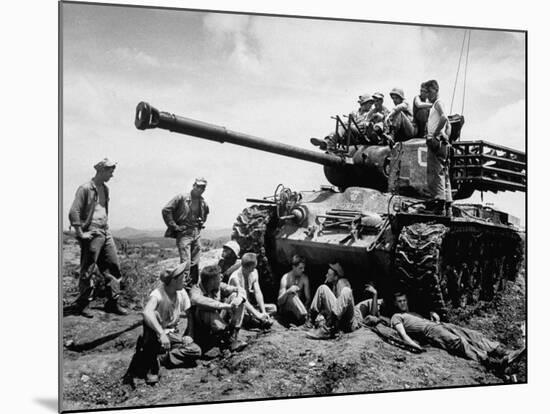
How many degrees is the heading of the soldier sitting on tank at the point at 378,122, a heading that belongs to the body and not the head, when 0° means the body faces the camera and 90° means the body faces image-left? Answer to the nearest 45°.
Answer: approximately 45°

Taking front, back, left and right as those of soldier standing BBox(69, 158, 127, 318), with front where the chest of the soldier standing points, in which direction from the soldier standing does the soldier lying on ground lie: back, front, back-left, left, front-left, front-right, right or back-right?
front-left

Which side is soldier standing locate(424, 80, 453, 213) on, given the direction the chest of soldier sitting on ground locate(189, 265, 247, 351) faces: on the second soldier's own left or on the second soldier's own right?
on the second soldier's own left

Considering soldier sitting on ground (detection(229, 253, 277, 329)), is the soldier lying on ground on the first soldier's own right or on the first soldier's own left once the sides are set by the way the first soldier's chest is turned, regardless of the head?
on the first soldier's own left

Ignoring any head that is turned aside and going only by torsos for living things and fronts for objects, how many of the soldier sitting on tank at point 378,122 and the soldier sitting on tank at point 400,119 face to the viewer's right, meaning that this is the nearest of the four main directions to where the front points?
0

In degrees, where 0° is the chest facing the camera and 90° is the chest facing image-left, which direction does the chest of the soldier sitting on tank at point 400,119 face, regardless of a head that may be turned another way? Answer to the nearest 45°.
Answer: approximately 45°

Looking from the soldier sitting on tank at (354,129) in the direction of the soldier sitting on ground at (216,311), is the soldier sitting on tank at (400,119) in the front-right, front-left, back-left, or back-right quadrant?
back-left
